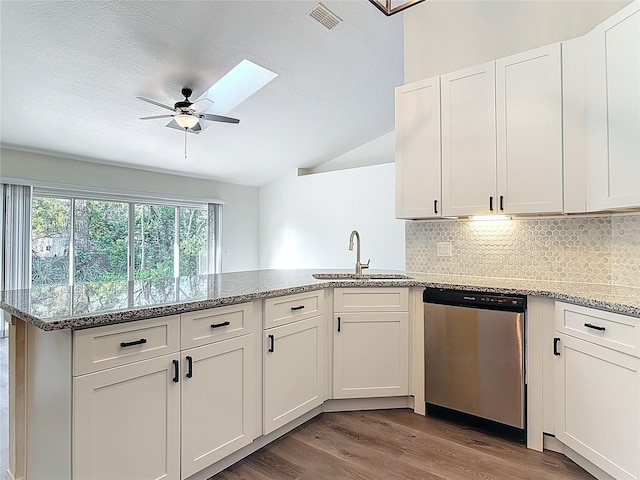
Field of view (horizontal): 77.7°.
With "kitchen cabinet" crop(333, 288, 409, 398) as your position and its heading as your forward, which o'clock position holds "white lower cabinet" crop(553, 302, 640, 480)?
The white lower cabinet is roughly at 10 o'clock from the kitchen cabinet.

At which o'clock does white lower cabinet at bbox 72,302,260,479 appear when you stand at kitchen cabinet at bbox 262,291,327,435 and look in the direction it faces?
The white lower cabinet is roughly at 3 o'clock from the kitchen cabinet.

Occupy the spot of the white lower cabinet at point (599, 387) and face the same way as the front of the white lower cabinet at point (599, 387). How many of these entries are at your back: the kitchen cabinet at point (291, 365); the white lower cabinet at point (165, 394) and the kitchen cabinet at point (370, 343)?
0

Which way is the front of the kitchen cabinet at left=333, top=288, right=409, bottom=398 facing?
toward the camera

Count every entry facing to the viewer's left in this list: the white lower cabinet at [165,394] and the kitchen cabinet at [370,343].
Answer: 0

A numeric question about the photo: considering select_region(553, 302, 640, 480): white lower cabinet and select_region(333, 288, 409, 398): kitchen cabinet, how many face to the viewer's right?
0

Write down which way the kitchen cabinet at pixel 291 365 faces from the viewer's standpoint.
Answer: facing the viewer and to the right of the viewer

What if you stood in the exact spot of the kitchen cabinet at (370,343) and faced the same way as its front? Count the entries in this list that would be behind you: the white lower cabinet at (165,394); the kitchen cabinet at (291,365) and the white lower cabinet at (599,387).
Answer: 0

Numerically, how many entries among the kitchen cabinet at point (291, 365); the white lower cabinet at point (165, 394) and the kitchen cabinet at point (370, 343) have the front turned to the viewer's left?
0

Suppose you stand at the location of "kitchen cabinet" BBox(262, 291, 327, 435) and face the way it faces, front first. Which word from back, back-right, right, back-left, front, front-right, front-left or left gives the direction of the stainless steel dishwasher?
front-left

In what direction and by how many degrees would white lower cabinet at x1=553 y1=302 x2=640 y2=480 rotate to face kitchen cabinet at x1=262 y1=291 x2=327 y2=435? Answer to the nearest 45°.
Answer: approximately 45° to its right

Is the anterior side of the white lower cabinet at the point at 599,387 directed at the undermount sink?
no

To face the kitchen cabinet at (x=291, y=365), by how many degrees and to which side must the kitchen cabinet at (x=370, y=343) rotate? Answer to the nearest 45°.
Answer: approximately 45° to its right

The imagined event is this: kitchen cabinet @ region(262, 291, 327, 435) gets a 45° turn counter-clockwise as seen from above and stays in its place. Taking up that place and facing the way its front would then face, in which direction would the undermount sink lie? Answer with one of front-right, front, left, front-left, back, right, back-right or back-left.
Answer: front-left

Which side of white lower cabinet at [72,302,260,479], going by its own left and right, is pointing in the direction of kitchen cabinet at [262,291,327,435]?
left

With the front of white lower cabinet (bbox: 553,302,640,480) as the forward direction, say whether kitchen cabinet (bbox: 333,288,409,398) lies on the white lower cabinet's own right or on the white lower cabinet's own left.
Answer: on the white lower cabinet's own right

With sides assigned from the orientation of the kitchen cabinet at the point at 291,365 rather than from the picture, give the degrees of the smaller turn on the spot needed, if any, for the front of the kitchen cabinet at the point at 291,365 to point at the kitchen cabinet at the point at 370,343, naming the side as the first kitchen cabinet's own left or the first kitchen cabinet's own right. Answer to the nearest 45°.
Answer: approximately 90° to the first kitchen cabinet's own left
